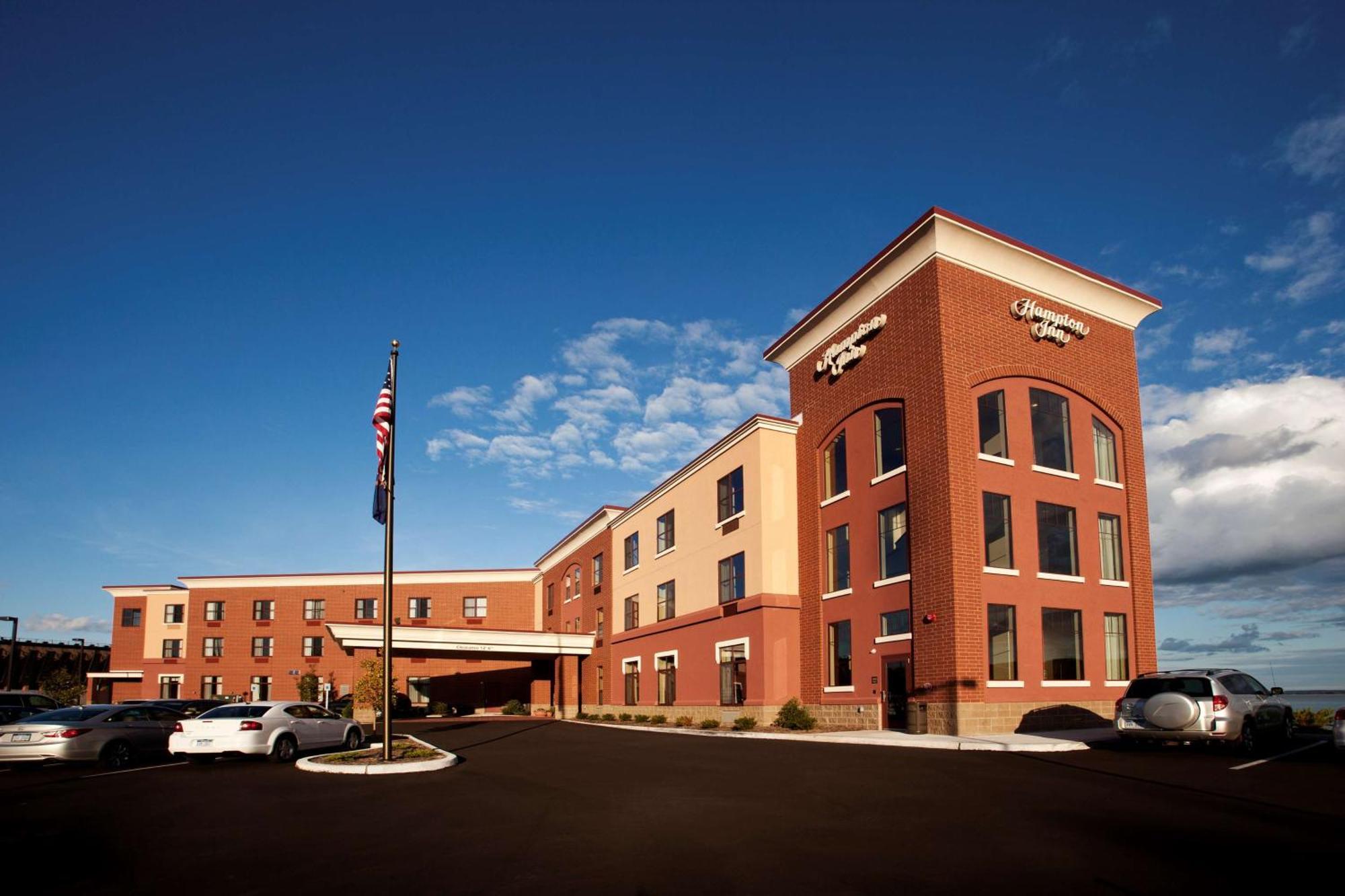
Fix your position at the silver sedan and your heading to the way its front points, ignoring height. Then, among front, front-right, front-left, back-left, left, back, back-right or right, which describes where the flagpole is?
right

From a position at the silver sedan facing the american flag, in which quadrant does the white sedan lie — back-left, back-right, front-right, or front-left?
front-left

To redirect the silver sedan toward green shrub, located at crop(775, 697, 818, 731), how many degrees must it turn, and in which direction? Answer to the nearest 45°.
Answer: approximately 45° to its right

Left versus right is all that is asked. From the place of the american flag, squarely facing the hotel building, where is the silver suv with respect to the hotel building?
right

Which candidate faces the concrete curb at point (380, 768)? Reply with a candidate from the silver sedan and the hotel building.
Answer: the hotel building

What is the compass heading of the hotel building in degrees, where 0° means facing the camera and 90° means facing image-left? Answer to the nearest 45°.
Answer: approximately 45°

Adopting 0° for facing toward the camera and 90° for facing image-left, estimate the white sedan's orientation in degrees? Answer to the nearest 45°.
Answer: approximately 225°

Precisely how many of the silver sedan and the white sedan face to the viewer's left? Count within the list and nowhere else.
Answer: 0
